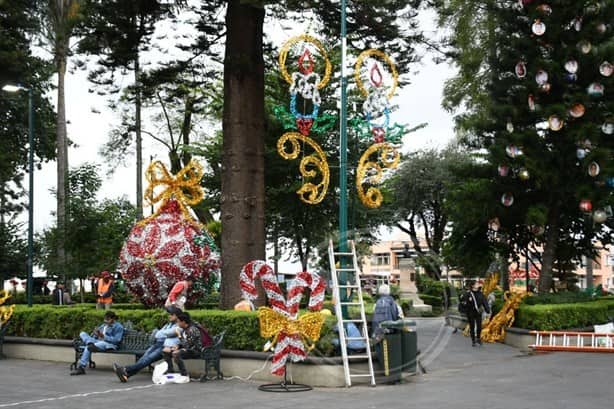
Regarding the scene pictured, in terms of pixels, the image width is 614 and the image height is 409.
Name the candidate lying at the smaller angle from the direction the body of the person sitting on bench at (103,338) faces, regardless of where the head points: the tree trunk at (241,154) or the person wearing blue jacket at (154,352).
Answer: the person wearing blue jacket

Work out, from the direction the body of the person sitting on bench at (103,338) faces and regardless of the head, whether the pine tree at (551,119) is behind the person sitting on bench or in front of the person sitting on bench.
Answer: behind

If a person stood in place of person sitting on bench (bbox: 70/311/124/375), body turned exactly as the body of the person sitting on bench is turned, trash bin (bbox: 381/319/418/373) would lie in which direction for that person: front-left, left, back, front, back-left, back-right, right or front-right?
left

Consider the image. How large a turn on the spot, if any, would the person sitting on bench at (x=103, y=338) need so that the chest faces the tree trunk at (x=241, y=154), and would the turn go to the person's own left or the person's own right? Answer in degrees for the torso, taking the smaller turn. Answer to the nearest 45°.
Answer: approximately 180°

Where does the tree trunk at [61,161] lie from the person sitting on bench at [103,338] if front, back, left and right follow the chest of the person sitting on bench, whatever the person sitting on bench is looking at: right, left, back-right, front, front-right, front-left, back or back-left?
back-right

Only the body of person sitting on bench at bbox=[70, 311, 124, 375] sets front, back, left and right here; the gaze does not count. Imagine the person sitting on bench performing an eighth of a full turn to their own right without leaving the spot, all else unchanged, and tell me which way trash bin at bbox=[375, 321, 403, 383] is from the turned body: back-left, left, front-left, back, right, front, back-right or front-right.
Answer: back-left

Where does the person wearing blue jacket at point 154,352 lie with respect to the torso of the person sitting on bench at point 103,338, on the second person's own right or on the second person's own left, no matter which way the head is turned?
on the second person's own left

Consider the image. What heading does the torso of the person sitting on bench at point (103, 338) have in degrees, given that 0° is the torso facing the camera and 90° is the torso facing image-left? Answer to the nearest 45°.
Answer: approximately 45°

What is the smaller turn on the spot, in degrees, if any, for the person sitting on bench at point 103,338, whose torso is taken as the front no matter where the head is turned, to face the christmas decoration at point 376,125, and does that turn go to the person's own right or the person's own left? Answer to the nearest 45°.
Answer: approximately 135° to the person's own left

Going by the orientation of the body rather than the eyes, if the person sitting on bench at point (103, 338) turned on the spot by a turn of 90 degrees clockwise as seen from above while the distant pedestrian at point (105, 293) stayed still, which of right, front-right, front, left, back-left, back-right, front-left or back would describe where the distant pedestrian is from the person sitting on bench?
front-right

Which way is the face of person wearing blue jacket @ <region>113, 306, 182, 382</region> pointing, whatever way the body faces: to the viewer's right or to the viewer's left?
to the viewer's left

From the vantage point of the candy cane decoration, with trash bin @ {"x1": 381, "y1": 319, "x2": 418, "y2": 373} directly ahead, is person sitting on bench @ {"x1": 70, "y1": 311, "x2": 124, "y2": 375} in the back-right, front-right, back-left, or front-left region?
back-left
